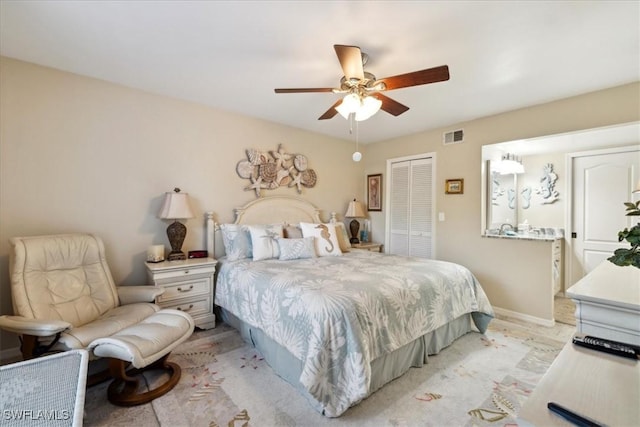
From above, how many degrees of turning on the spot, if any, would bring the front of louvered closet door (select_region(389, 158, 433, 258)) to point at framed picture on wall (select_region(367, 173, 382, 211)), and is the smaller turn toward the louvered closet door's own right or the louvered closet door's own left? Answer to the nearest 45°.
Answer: approximately 90° to the louvered closet door's own right

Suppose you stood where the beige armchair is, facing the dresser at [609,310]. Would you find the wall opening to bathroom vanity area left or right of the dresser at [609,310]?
left

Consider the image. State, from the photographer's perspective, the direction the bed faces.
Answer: facing the viewer and to the right of the viewer

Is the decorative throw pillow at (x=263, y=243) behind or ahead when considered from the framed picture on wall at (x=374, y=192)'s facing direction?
ahead

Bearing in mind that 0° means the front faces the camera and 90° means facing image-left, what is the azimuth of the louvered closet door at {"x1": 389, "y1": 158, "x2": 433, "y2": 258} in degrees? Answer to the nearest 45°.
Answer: approximately 45°

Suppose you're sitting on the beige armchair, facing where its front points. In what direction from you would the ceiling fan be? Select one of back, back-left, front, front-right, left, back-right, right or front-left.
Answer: front

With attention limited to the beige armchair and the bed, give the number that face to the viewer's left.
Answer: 0

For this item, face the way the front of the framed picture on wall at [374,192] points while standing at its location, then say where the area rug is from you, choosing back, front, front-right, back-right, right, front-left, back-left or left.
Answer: front-left
